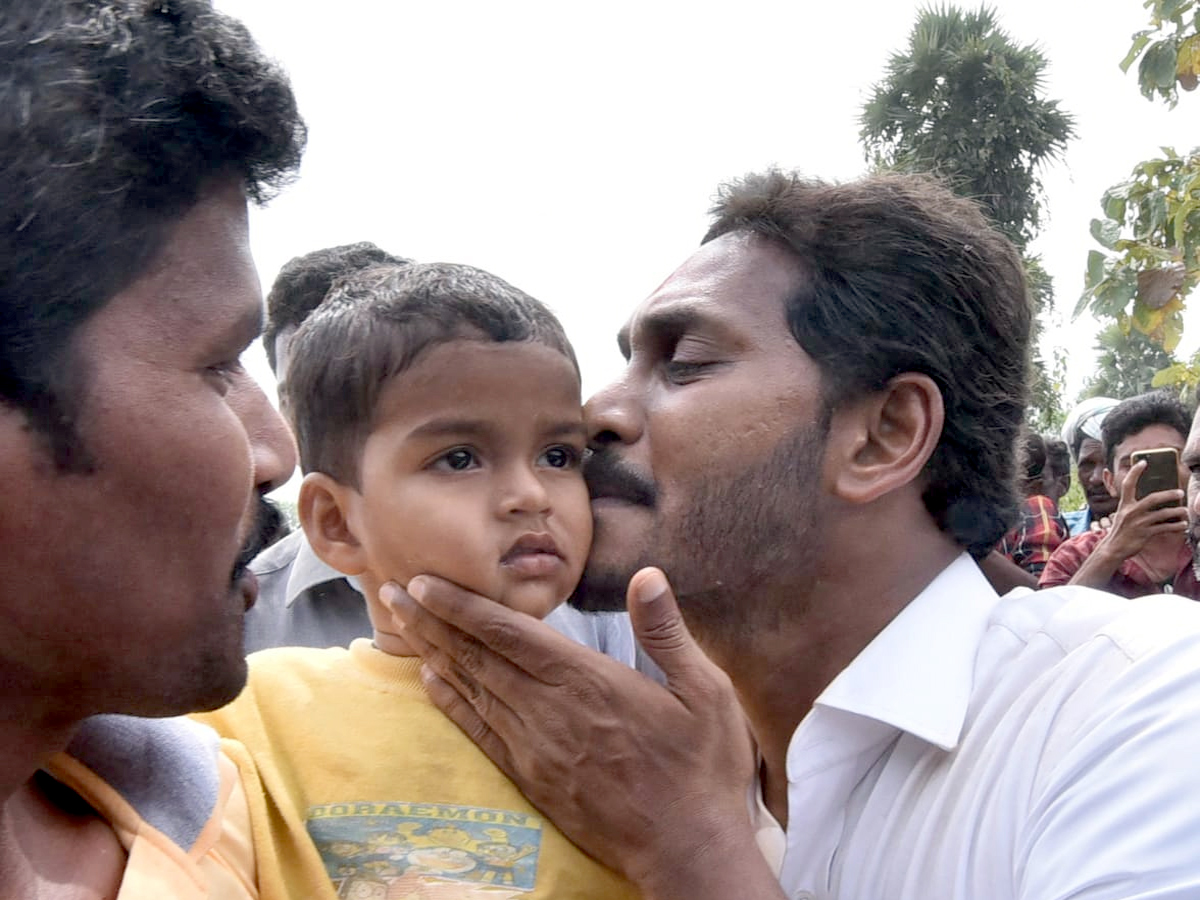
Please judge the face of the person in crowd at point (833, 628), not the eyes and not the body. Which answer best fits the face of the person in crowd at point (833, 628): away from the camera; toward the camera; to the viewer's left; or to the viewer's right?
to the viewer's left

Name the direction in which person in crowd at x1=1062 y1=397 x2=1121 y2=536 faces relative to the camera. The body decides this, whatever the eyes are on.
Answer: toward the camera

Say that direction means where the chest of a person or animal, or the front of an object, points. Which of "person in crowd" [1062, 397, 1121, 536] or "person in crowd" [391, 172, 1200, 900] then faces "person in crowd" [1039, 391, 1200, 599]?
"person in crowd" [1062, 397, 1121, 536]

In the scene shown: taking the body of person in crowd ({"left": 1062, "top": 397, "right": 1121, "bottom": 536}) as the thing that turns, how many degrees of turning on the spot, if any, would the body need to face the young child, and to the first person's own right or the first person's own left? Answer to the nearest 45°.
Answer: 0° — they already face them

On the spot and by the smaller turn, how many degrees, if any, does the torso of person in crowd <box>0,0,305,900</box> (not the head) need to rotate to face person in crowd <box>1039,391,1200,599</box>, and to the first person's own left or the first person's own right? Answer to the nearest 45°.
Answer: approximately 45° to the first person's own left

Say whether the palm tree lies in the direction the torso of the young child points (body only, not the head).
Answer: no

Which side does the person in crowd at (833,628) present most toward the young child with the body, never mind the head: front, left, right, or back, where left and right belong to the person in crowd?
front

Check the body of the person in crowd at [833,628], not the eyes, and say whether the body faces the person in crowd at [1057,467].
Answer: no

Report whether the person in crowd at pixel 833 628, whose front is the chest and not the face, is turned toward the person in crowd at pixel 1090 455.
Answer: no

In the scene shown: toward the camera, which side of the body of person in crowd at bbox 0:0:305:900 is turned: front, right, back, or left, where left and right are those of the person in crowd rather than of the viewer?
right

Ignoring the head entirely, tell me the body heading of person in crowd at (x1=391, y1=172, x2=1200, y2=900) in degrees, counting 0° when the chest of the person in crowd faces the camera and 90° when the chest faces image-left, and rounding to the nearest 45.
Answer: approximately 90°

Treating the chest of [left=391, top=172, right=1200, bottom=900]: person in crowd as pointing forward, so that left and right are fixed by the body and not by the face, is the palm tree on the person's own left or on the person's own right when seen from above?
on the person's own right

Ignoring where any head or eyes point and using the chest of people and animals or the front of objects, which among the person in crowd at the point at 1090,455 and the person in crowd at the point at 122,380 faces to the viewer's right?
the person in crowd at the point at 122,380

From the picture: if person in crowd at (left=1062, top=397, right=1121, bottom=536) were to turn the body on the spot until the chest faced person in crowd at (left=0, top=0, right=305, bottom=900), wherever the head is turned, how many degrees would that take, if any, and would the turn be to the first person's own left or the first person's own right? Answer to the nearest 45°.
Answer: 0° — they already face them

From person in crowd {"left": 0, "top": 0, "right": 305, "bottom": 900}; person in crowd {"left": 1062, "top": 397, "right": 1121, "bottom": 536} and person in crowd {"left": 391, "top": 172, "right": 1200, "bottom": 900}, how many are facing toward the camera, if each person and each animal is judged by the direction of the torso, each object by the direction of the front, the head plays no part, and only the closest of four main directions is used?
1

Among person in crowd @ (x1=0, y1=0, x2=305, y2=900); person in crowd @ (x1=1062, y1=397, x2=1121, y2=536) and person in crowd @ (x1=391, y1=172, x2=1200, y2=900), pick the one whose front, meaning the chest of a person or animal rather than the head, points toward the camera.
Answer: person in crowd @ (x1=1062, y1=397, x2=1121, y2=536)
